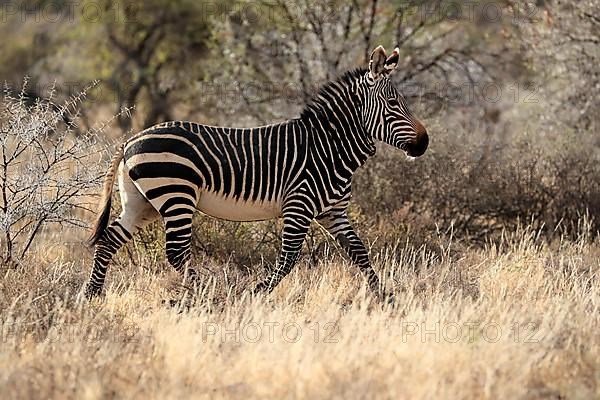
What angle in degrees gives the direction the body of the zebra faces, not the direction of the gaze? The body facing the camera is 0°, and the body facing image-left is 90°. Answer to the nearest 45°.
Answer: approximately 270°
